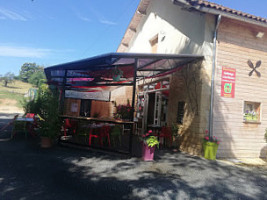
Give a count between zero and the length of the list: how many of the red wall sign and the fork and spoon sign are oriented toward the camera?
2

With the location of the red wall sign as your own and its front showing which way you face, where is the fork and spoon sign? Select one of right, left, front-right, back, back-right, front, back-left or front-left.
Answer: back-left

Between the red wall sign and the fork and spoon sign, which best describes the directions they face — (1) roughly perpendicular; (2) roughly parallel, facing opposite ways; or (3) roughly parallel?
roughly parallel

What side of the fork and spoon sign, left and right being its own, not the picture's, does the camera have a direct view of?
front

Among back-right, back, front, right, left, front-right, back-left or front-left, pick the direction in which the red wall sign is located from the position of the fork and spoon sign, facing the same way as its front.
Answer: front-right

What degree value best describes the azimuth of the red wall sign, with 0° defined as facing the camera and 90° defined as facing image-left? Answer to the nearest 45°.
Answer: approximately 0°

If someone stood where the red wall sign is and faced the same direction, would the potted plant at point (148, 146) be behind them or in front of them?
in front

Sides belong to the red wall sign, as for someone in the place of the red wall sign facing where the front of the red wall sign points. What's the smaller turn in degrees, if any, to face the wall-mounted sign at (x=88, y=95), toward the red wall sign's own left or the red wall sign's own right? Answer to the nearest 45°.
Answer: approximately 90° to the red wall sign's own right
